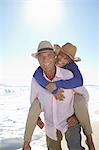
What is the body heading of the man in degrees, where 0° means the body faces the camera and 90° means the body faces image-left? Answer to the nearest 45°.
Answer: approximately 0°
